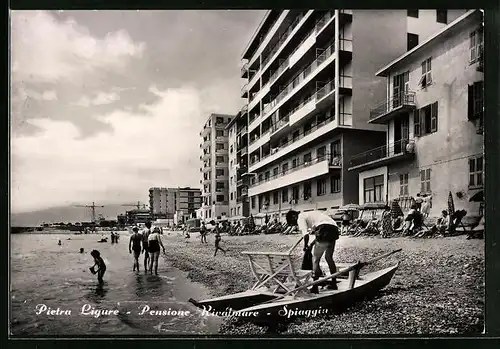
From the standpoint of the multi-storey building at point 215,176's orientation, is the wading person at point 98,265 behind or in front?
in front

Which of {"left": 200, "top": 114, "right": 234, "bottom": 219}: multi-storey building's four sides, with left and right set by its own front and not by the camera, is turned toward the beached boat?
left

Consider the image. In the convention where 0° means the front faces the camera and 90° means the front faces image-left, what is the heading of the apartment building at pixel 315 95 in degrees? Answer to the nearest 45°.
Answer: approximately 45°
